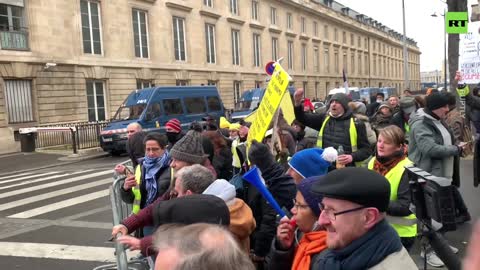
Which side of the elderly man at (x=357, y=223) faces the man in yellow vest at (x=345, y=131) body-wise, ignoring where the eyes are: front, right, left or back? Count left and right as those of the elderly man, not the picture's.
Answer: right

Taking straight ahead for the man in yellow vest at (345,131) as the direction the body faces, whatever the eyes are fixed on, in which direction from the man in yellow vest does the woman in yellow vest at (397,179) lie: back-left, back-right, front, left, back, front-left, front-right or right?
front-left

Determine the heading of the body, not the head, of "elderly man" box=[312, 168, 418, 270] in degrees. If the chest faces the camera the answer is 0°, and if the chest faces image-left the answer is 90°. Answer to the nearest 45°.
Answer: approximately 90°

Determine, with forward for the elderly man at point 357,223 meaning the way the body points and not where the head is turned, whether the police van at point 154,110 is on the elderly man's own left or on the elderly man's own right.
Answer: on the elderly man's own right

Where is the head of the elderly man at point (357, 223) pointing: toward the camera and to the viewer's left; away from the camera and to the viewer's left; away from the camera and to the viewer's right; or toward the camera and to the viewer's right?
toward the camera and to the viewer's left

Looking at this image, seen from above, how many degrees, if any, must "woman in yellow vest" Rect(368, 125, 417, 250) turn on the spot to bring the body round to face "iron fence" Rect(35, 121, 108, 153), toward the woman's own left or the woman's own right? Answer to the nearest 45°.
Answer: approximately 90° to the woman's own right

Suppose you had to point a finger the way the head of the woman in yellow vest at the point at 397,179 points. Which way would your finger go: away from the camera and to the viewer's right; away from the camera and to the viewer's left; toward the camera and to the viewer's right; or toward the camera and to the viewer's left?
toward the camera and to the viewer's left

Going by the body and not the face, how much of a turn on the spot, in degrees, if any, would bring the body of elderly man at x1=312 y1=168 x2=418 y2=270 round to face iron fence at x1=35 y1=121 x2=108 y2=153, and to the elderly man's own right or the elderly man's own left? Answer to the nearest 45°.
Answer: approximately 45° to the elderly man's own right

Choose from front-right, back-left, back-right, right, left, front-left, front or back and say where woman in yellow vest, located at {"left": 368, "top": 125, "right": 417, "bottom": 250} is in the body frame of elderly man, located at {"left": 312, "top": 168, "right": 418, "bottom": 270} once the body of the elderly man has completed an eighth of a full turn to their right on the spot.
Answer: front-right

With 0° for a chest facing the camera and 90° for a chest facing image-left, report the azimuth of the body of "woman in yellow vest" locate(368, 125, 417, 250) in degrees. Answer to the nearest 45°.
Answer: approximately 45°

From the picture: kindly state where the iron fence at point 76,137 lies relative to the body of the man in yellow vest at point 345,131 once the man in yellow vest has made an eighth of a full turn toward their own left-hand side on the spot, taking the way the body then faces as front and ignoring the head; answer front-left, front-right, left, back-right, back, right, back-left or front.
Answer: back-right

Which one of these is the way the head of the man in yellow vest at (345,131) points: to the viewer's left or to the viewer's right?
to the viewer's left

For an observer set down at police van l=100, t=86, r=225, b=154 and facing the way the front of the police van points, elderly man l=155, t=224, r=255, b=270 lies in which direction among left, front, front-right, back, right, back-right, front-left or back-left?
front-left
